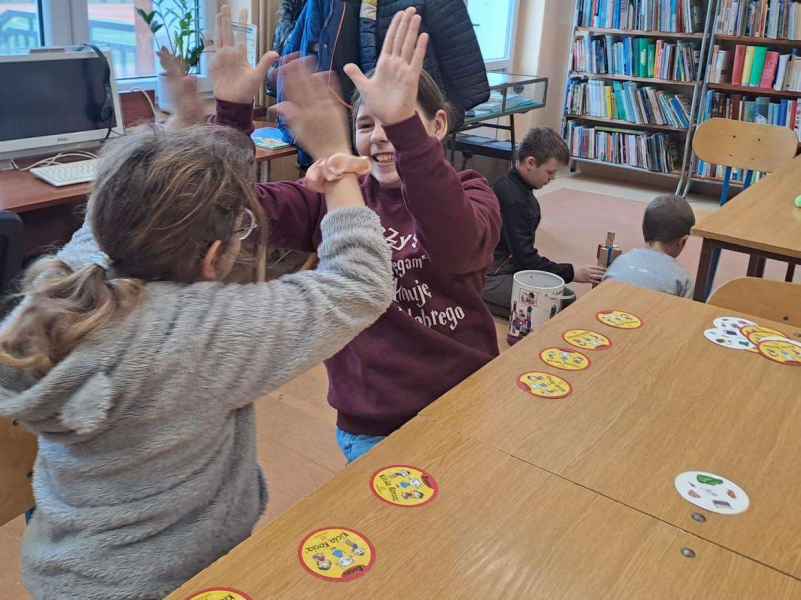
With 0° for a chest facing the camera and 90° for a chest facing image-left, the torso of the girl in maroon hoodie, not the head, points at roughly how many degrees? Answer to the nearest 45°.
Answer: approximately 45°

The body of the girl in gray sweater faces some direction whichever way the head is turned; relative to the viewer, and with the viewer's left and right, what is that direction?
facing away from the viewer and to the right of the viewer

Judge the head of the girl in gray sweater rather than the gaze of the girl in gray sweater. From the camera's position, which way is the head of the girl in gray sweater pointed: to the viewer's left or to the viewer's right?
to the viewer's right

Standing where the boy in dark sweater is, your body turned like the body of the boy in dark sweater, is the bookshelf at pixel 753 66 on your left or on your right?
on your left

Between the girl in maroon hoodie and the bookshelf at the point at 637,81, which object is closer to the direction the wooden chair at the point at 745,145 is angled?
the girl in maroon hoodie

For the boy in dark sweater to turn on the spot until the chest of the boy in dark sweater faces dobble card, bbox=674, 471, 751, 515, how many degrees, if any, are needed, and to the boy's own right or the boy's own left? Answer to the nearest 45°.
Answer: approximately 90° to the boy's own right

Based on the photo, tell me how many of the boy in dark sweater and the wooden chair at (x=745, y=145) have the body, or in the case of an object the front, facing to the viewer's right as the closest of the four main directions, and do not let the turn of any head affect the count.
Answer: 1

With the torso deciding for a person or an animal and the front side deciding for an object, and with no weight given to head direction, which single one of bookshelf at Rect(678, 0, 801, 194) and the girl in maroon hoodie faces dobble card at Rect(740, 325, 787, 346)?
the bookshelf

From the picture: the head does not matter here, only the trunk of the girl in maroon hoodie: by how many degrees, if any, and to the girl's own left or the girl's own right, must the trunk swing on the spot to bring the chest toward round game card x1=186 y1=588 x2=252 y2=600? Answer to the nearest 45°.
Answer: approximately 45° to the girl's own left
